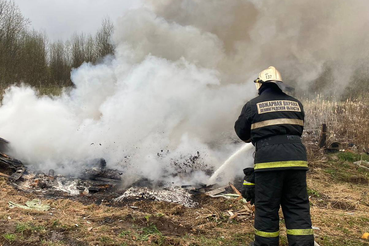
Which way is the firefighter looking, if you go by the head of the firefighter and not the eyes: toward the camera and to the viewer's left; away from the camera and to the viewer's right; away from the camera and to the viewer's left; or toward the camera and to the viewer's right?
away from the camera and to the viewer's left

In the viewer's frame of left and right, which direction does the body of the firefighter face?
facing away from the viewer and to the left of the viewer

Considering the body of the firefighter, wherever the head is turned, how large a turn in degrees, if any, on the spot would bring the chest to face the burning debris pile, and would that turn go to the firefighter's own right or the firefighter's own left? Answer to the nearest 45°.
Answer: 0° — they already face it
